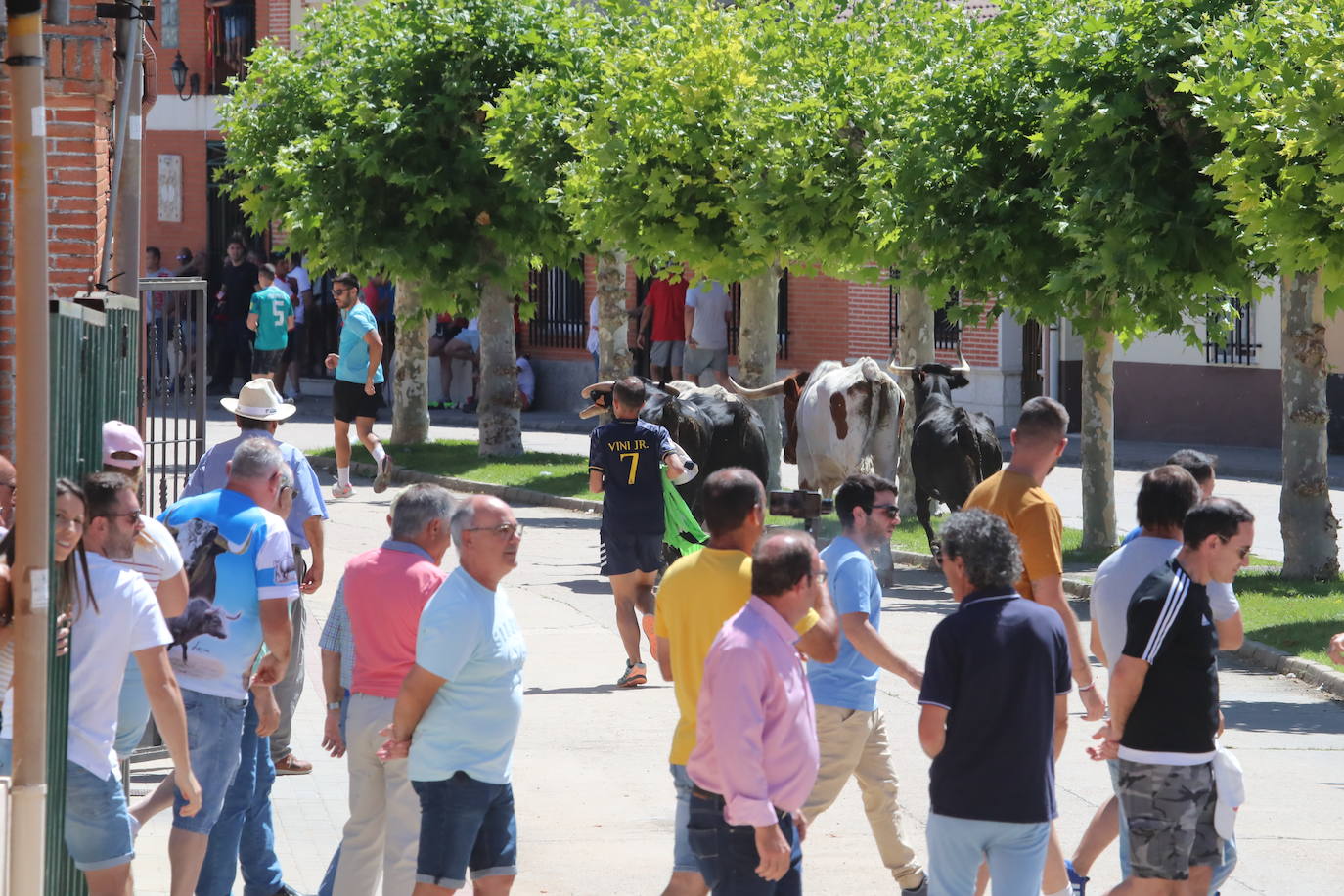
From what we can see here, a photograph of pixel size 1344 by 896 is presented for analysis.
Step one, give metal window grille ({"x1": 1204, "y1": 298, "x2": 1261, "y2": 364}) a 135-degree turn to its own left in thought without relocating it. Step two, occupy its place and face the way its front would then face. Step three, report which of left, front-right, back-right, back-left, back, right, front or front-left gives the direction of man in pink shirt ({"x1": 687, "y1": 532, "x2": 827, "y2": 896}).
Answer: back-right

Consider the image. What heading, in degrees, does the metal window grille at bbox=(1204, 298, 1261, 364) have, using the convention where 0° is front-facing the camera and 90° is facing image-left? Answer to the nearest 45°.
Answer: approximately 0°

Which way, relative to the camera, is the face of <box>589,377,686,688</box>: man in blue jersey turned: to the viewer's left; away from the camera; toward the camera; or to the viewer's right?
away from the camera

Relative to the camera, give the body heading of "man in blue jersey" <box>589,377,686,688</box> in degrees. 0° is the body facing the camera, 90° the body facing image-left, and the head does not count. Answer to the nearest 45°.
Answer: approximately 180°

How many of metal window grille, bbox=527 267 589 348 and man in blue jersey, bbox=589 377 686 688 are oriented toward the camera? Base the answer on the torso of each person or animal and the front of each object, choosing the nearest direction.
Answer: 1

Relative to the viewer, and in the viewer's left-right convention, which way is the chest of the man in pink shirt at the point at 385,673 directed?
facing away from the viewer and to the right of the viewer

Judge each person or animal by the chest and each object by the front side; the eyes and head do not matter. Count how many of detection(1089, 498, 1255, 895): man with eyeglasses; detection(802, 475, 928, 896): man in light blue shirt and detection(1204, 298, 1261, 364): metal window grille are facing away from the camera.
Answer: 0

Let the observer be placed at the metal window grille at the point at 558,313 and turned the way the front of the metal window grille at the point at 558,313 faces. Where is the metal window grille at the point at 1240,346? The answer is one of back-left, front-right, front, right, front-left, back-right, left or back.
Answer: front-left

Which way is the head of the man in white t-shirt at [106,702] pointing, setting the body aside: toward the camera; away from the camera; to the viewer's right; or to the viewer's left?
to the viewer's right

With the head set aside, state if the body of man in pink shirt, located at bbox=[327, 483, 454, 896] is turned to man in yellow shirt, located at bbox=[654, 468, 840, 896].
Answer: no

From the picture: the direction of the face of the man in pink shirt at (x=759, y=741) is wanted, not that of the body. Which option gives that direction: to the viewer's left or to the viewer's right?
to the viewer's right

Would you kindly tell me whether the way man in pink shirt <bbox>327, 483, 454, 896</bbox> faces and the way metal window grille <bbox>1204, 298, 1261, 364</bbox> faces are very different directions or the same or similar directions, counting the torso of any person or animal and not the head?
very different directions

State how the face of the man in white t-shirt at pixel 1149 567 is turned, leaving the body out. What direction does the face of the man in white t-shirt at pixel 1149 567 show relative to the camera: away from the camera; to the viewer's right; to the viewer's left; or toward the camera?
away from the camera

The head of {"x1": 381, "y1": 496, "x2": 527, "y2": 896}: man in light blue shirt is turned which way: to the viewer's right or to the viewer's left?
to the viewer's right

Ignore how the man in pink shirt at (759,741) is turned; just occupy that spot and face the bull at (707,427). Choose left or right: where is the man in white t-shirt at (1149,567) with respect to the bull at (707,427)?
right
